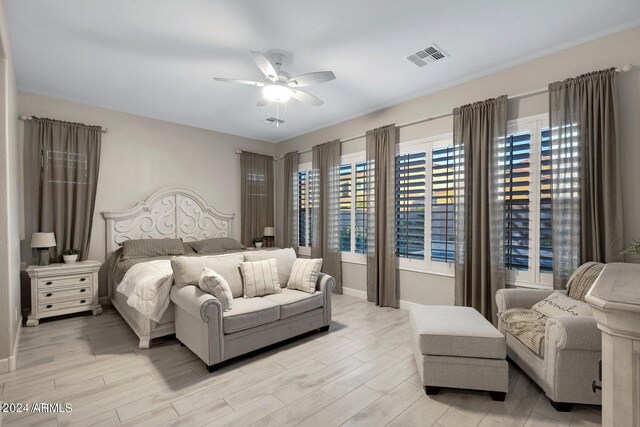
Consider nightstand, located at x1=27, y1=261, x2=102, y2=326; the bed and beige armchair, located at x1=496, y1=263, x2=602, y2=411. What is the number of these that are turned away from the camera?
0

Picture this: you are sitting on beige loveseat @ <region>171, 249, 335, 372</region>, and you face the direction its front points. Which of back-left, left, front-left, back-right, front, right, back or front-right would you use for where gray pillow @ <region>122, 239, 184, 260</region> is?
back

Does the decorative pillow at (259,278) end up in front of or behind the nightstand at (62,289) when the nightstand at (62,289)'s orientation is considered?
in front

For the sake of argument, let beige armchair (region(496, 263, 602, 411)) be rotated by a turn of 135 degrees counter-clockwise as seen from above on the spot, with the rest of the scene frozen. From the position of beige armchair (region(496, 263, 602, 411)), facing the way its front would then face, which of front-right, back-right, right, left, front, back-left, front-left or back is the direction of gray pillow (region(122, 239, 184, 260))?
back

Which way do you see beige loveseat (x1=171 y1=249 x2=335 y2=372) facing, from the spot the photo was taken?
facing the viewer and to the right of the viewer

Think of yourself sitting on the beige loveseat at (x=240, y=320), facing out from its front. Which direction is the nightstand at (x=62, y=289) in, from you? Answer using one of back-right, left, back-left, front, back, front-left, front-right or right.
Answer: back

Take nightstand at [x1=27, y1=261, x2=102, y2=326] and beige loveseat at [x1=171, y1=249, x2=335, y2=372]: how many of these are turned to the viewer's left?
0

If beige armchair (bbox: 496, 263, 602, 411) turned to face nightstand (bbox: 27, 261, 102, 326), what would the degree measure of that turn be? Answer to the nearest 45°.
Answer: approximately 45° to its right

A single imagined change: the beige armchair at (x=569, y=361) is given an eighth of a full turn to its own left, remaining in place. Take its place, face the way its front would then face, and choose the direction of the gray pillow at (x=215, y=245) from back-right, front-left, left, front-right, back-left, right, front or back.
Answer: right

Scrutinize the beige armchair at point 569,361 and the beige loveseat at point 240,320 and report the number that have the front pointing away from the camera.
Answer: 0

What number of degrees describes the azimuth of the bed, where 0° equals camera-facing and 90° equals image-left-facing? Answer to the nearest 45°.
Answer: approximately 315°

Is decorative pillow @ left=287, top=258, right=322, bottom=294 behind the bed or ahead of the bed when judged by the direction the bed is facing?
ahead

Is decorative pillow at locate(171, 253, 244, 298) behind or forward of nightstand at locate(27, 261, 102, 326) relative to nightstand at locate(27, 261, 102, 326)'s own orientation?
forward
